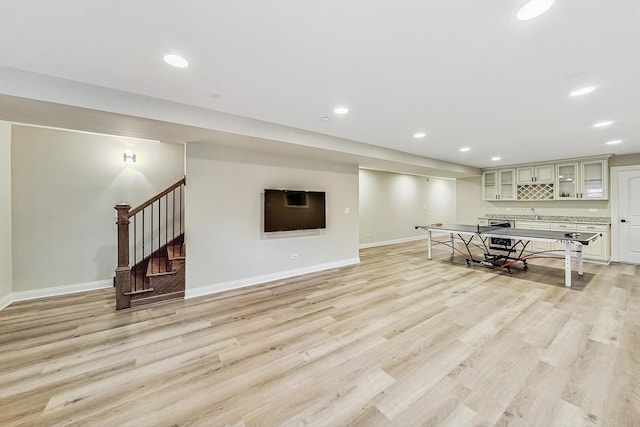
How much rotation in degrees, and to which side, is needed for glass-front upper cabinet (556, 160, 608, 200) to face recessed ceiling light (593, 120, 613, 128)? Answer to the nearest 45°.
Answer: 0° — it already faces it

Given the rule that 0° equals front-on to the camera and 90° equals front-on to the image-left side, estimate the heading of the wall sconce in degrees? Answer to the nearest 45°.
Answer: approximately 0°

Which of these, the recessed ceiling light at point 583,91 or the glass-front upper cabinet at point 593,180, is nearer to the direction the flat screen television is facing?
the recessed ceiling light

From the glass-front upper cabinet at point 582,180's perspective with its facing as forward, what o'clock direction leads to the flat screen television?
The flat screen television is roughly at 1 o'clock from the glass-front upper cabinet.

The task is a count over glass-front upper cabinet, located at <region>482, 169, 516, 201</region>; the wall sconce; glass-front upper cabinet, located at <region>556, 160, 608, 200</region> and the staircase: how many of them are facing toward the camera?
3
